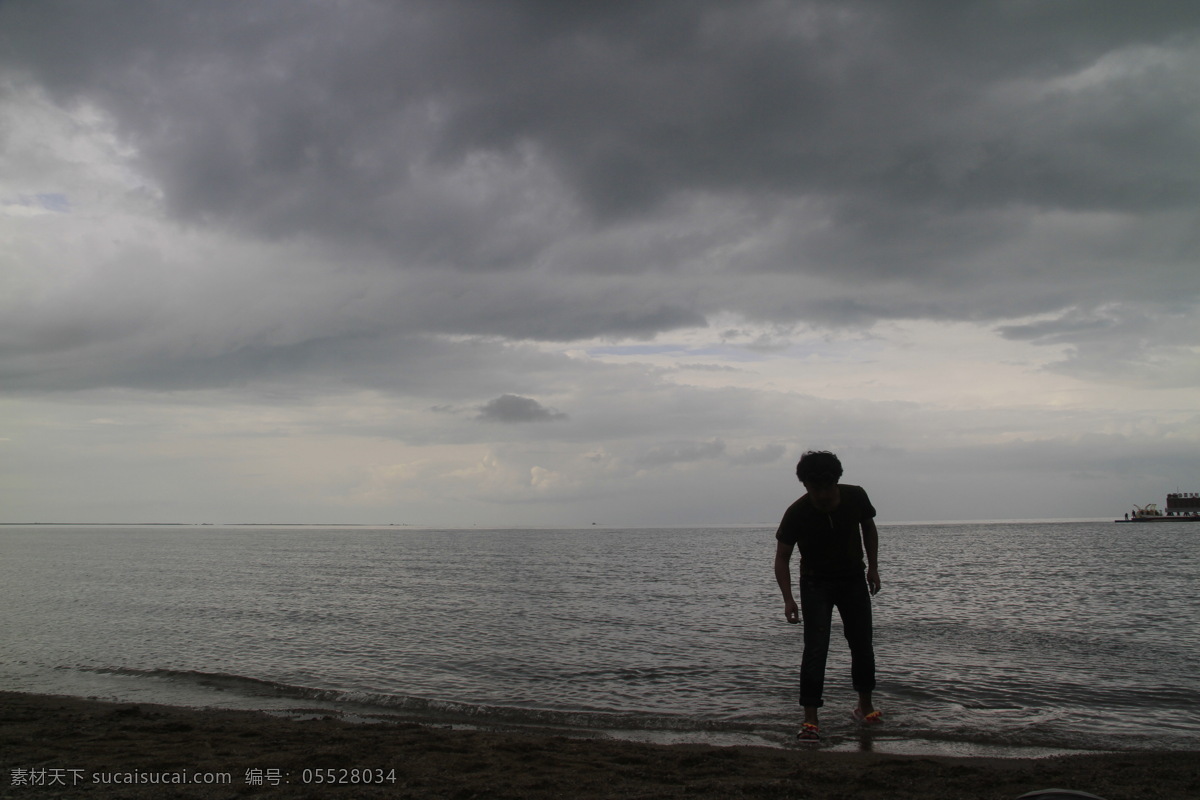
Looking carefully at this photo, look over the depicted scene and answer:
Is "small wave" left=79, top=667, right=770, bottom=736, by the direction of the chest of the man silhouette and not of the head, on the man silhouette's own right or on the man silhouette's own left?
on the man silhouette's own right

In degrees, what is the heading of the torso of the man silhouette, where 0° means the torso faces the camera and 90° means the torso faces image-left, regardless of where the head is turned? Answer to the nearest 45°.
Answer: approximately 0°
